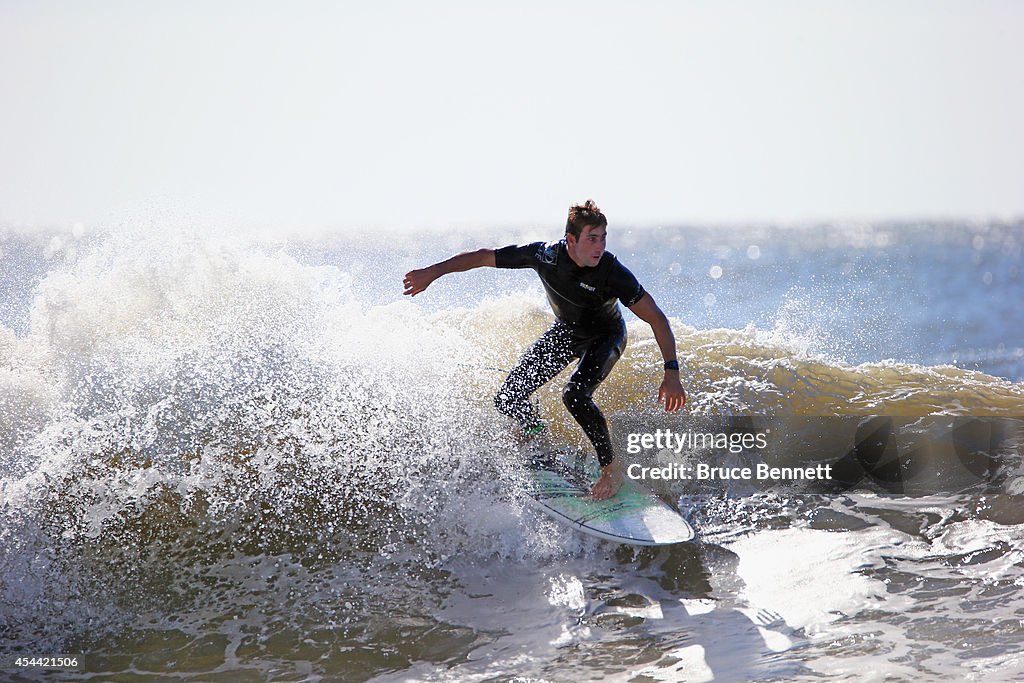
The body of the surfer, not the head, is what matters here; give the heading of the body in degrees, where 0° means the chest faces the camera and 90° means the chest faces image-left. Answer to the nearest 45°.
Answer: approximately 0°

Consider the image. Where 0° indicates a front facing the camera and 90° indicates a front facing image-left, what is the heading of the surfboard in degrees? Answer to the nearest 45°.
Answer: approximately 315°
